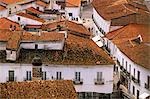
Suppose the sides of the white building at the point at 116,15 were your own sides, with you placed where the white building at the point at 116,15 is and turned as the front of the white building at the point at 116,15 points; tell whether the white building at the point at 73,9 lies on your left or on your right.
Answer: on your right

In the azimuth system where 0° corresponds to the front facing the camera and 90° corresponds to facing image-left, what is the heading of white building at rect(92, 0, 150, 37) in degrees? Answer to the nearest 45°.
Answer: approximately 45°

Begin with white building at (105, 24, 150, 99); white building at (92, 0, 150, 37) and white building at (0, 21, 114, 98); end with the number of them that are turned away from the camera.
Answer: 0

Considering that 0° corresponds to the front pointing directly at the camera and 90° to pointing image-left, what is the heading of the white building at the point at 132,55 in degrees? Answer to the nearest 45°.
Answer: approximately 45°

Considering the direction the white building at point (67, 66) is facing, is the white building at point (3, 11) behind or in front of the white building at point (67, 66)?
behind

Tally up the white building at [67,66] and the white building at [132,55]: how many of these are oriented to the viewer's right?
0

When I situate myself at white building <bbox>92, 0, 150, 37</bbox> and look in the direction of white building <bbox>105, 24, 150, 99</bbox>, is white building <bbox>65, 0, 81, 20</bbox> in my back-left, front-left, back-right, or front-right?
back-right

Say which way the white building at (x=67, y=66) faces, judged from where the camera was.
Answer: facing the viewer

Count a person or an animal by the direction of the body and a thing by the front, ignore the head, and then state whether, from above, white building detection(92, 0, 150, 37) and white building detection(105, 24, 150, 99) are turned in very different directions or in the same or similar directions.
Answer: same or similar directions

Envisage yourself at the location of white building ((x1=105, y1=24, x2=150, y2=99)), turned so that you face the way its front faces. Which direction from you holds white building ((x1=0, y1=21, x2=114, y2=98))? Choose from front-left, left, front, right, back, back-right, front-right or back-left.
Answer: front

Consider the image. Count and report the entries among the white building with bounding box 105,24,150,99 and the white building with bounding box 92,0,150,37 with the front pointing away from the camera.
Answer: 0
